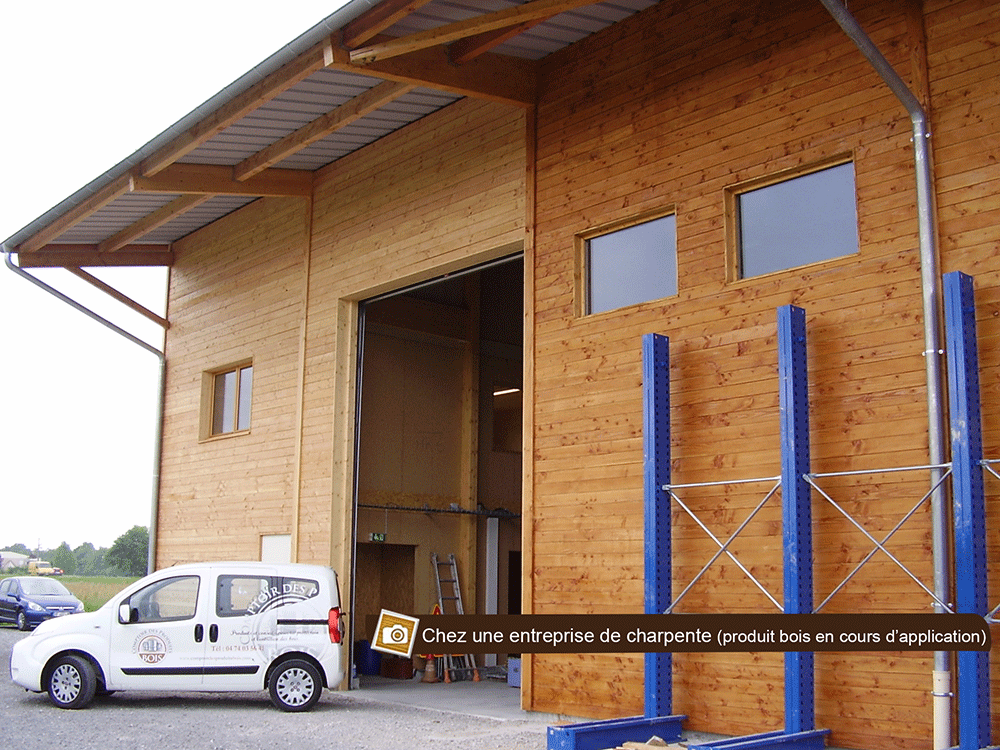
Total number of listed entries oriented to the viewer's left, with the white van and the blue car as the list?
1

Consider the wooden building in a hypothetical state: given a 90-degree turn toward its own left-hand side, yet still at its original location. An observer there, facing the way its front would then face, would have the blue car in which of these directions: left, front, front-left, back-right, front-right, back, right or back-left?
back

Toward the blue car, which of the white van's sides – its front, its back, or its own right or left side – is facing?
right

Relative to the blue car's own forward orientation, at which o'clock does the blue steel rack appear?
The blue steel rack is roughly at 1 o'clock from the blue car.

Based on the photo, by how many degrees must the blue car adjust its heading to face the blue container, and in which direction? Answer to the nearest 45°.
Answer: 0° — it already faces it

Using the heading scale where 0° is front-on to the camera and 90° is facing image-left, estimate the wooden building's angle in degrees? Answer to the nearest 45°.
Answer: approximately 45°

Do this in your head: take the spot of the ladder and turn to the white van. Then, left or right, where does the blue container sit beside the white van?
right

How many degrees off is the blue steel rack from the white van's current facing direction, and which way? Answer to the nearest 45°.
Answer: approximately 135° to its left

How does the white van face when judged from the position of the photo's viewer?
facing to the left of the viewer

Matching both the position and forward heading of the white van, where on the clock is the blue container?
The blue container is roughly at 4 o'clock from the white van.
